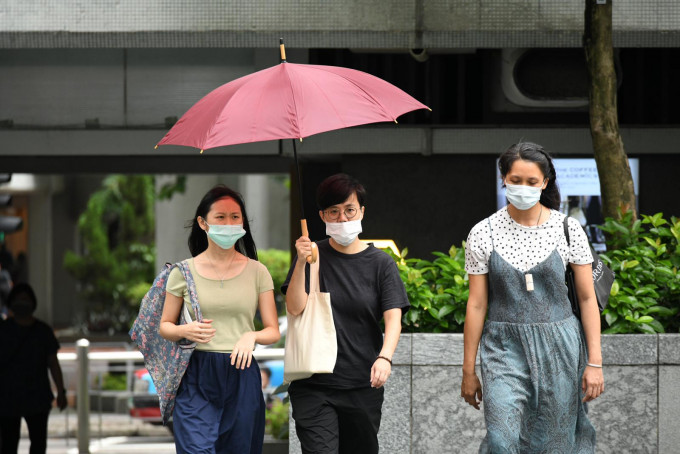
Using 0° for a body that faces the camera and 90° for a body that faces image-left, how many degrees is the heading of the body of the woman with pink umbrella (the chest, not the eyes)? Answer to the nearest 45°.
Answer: approximately 0°

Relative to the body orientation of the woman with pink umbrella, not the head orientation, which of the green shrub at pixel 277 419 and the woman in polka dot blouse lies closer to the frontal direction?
the woman in polka dot blouse

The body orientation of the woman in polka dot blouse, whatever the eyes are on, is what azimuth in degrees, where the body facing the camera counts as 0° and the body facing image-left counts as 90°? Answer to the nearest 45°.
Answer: approximately 0°

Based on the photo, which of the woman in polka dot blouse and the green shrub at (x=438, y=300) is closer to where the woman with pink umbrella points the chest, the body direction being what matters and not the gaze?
the woman in polka dot blouse

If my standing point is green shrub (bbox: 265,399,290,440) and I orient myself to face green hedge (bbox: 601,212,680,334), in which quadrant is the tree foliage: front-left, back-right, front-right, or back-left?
back-left

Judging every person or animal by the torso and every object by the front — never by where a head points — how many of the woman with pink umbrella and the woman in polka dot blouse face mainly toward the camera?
2

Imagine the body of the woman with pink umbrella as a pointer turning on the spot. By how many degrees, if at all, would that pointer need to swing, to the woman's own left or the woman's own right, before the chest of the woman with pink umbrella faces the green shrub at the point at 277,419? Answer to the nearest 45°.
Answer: approximately 180°

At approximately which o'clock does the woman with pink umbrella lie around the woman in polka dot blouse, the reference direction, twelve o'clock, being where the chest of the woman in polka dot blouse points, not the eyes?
The woman with pink umbrella is roughly at 3 o'clock from the woman in polka dot blouse.

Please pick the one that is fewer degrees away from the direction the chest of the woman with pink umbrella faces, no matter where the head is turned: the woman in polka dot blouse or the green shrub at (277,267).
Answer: the woman in polka dot blouse

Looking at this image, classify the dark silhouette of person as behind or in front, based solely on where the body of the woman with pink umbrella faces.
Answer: behind

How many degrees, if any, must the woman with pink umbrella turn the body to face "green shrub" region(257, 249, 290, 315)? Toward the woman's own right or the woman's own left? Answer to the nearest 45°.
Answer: approximately 180°
